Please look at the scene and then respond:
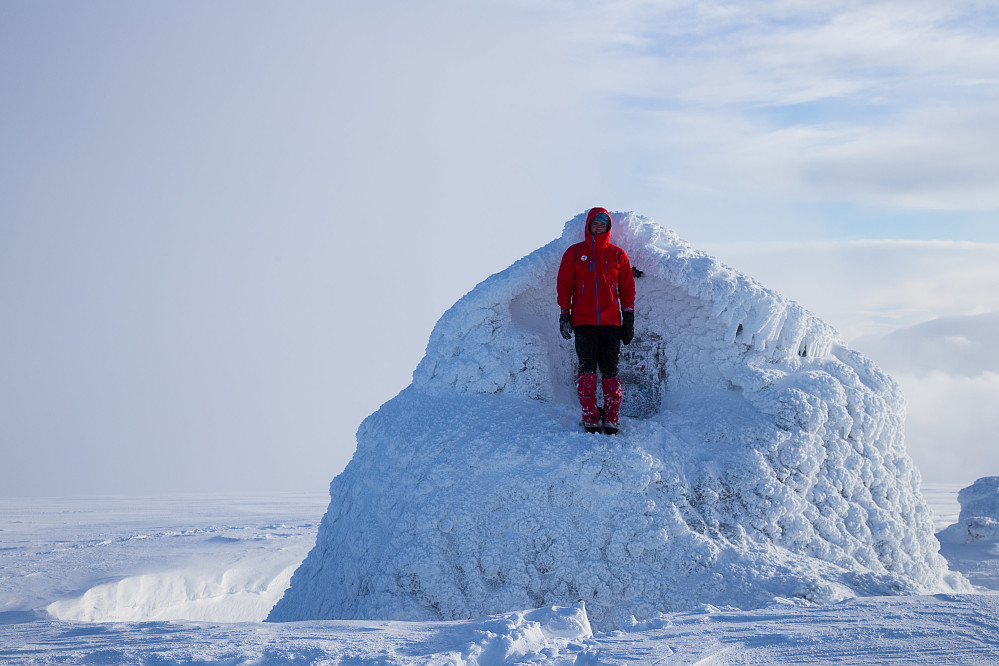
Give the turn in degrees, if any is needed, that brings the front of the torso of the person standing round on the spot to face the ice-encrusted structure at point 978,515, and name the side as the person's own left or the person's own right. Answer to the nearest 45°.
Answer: approximately 135° to the person's own left

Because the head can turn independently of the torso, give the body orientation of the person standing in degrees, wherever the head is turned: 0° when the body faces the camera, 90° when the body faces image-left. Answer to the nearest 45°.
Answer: approximately 0°
